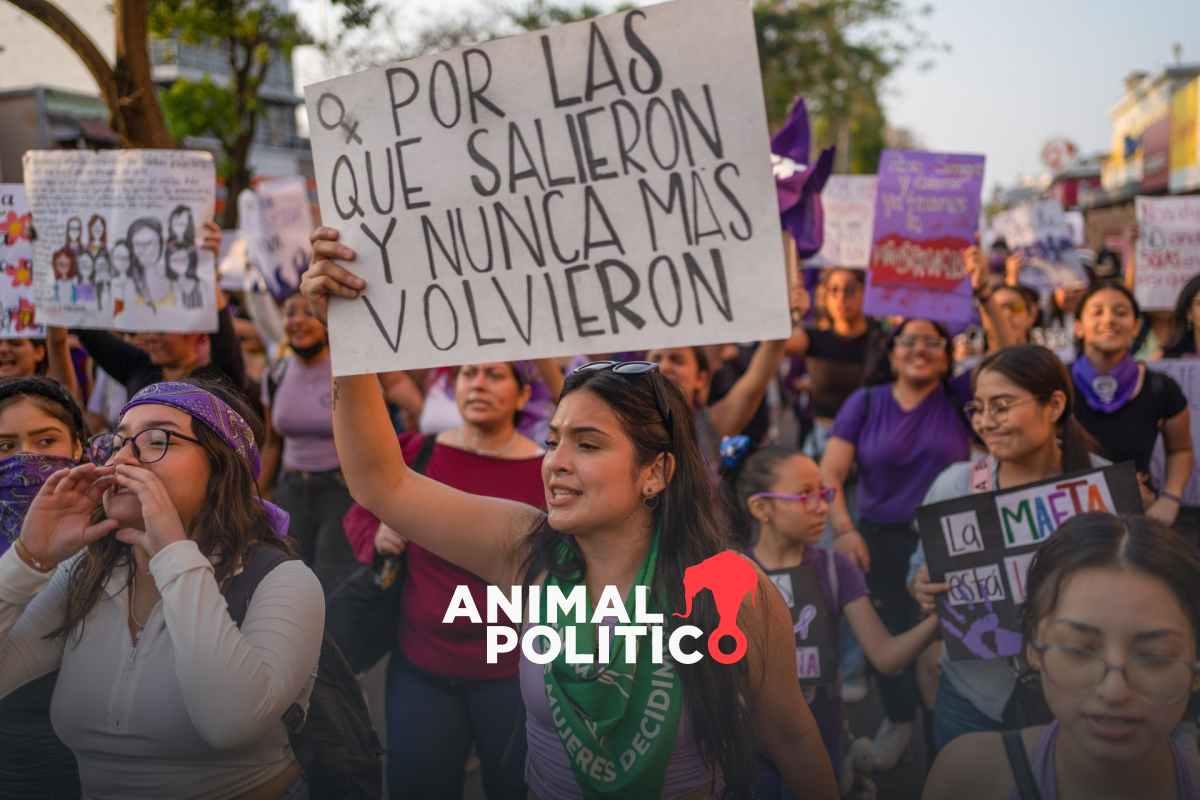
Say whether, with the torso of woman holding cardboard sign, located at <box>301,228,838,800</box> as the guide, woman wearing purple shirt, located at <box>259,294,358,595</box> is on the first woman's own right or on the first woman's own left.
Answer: on the first woman's own right

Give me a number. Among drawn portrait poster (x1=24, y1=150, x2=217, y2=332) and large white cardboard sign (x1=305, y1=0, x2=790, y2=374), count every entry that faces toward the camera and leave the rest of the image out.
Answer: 2

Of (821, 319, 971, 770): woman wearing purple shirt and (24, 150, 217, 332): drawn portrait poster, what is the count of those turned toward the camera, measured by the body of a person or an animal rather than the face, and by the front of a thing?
2

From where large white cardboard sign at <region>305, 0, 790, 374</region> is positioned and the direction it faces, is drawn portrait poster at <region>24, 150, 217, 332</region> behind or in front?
behind

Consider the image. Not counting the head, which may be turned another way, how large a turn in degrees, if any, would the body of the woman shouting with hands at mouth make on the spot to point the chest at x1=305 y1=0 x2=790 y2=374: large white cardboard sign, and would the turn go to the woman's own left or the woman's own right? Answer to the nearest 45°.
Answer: approximately 135° to the woman's own left

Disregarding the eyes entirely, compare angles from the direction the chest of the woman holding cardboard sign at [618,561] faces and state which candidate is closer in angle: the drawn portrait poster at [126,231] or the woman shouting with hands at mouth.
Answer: the woman shouting with hands at mouth

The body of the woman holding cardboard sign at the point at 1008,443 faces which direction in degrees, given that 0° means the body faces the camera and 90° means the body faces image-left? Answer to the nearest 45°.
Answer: approximately 45°

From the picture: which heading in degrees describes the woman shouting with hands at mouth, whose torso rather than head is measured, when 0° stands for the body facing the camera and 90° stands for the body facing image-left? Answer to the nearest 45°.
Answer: approximately 45°

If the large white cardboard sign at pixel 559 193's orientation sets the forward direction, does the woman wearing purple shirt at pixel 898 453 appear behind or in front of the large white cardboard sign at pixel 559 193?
behind
